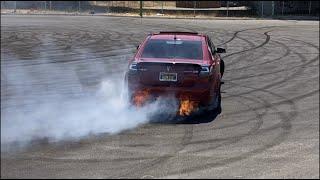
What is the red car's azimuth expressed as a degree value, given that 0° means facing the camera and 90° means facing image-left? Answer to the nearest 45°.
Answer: approximately 180°
